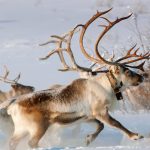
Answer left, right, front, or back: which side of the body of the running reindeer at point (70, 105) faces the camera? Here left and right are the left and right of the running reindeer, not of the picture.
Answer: right

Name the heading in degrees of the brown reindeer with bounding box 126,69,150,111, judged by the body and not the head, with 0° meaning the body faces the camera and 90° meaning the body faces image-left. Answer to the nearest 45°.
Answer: approximately 270°
